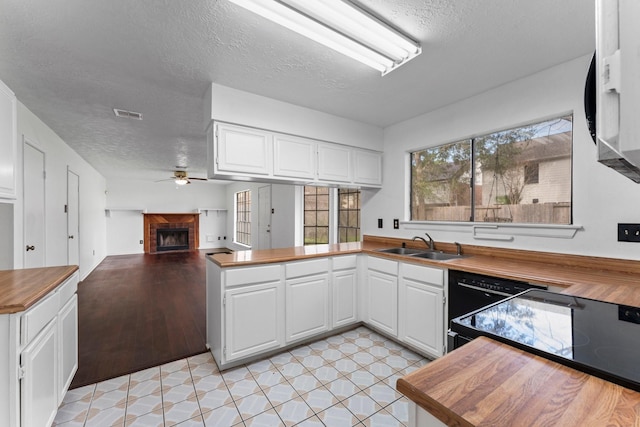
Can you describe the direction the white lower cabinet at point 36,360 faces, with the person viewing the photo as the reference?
facing to the right of the viewer

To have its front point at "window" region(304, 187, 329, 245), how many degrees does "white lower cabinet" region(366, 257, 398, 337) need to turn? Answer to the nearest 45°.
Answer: approximately 90° to its right

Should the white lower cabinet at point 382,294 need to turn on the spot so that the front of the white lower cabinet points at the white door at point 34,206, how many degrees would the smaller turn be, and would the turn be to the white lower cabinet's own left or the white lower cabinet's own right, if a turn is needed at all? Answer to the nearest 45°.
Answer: approximately 45° to the white lower cabinet's own right

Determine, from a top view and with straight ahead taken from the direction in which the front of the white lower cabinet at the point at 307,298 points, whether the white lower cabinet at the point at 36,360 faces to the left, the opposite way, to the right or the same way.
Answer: to the left

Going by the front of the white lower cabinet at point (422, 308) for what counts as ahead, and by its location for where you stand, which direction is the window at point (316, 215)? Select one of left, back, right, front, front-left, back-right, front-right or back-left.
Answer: right

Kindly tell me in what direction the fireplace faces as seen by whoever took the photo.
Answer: facing the viewer

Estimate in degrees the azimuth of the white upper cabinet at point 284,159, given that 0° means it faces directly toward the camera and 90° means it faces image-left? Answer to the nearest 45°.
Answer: approximately 315°

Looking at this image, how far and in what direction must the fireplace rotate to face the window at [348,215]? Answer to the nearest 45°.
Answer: approximately 45° to its left

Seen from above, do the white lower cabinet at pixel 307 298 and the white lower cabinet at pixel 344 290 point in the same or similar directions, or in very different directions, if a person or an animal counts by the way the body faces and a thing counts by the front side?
same or similar directions

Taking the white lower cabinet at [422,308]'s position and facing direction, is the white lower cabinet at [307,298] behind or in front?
in front

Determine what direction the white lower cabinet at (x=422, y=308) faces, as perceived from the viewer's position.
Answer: facing the viewer and to the left of the viewer

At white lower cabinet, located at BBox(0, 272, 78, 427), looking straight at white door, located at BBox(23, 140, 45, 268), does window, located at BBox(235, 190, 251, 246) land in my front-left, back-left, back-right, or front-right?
front-right

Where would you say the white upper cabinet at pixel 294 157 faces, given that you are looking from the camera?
facing the viewer and to the right of the viewer

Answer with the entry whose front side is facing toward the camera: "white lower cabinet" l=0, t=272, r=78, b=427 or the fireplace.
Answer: the fireplace

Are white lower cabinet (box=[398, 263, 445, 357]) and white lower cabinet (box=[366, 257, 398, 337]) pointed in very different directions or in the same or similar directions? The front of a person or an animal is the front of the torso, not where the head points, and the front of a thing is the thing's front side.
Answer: same or similar directions

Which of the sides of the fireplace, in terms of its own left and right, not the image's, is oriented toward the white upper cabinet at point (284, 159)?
front

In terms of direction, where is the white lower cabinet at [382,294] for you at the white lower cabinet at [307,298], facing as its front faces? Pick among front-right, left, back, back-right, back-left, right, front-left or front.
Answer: front-left
